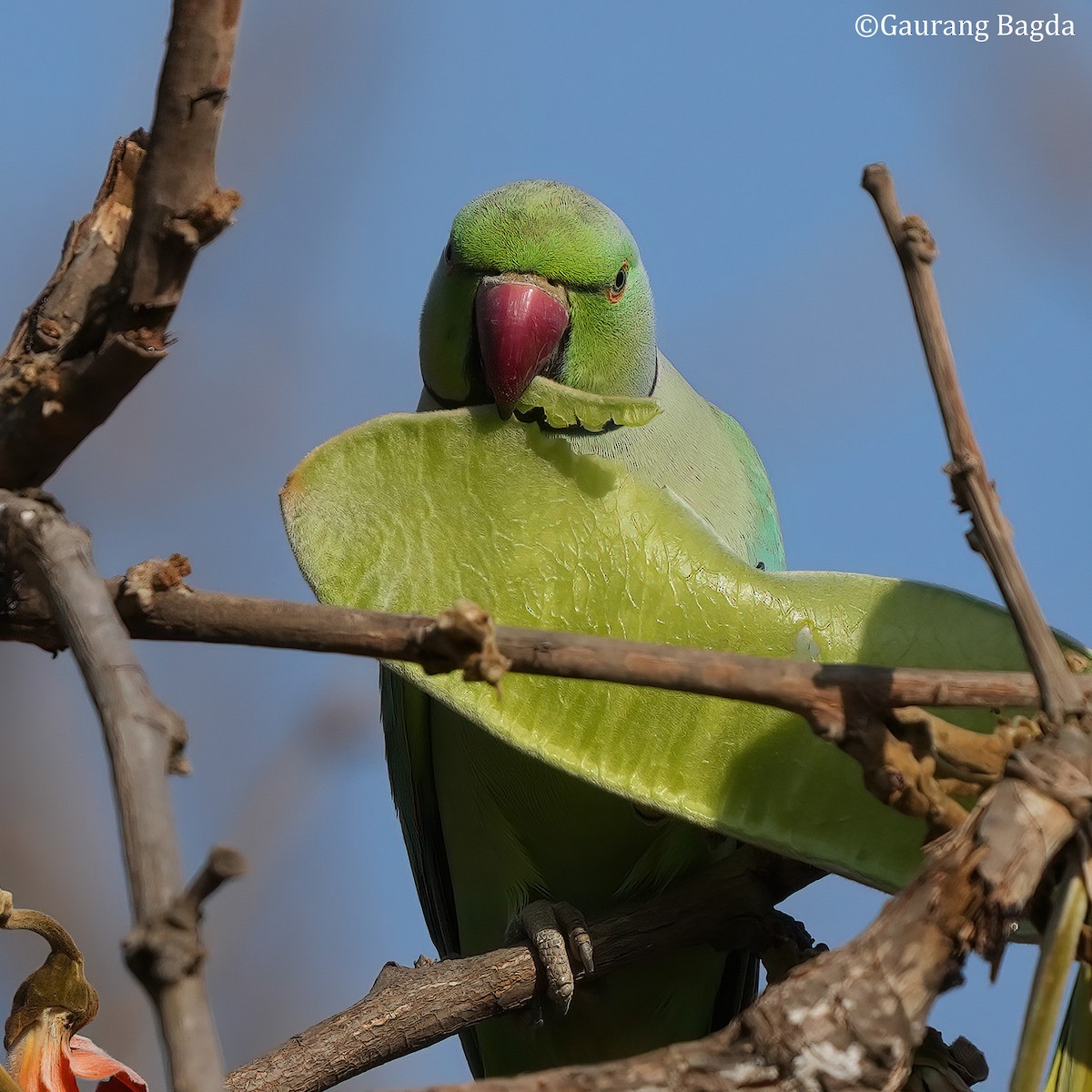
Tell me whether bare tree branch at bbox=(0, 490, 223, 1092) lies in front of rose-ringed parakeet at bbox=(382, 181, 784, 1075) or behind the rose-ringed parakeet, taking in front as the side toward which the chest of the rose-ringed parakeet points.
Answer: in front

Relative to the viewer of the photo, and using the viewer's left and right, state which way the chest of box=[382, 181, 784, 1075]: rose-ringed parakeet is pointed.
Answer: facing the viewer
